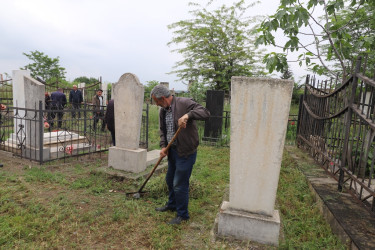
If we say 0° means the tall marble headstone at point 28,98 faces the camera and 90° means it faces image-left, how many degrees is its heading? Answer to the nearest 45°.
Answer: approximately 315°

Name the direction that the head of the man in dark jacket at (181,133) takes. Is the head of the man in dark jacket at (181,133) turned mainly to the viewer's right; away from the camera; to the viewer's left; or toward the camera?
to the viewer's left

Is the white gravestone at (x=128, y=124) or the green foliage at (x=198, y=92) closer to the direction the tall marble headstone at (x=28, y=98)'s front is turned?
the white gravestone

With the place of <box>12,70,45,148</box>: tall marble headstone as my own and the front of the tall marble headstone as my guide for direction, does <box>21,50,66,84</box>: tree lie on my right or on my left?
on my left

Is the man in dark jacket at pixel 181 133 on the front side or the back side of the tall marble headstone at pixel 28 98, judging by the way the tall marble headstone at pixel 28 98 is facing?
on the front side
